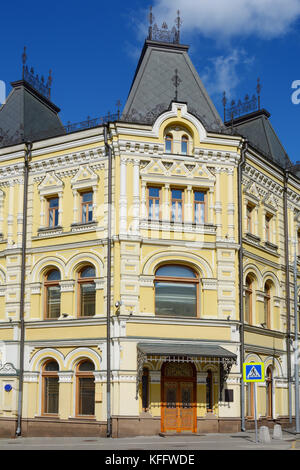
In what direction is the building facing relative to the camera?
toward the camera
